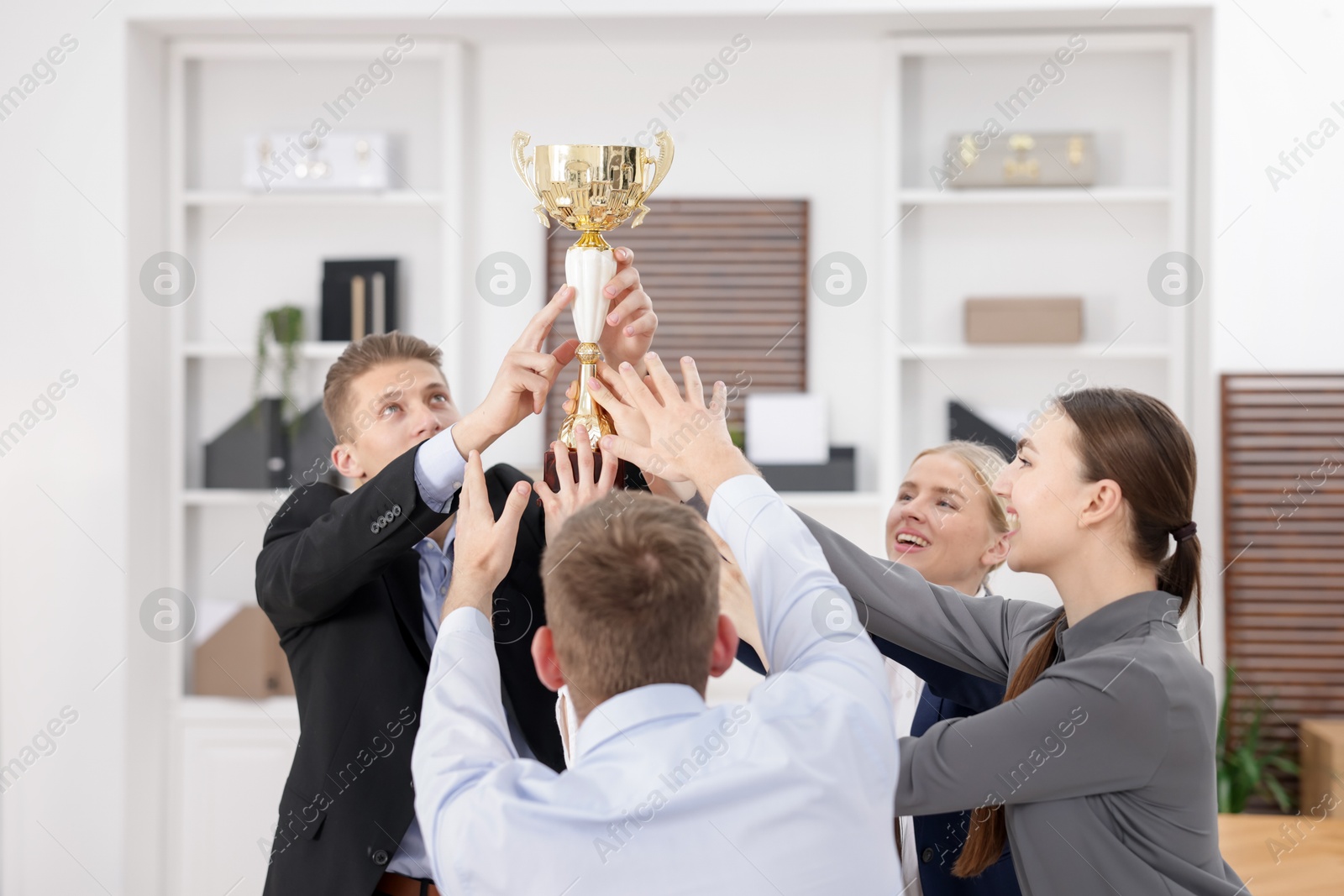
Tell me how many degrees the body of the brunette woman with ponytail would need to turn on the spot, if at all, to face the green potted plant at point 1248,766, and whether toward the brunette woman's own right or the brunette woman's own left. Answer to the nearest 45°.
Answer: approximately 90° to the brunette woman's own right

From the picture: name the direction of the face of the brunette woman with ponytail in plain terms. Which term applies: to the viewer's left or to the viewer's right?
to the viewer's left

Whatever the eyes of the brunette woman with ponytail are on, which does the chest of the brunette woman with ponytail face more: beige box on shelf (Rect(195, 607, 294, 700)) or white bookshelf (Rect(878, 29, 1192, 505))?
the beige box on shelf

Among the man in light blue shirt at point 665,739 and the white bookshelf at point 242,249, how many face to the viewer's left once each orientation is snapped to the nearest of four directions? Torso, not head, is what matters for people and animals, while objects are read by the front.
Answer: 0

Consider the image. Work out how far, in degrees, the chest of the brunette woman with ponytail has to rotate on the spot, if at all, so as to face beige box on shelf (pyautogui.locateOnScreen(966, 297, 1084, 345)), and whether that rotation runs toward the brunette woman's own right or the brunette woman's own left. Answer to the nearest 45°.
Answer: approximately 90° to the brunette woman's own right

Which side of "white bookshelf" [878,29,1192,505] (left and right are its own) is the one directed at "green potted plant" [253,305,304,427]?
right

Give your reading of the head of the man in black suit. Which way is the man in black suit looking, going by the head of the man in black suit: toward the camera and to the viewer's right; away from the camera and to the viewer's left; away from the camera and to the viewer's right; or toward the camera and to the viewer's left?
toward the camera and to the viewer's right

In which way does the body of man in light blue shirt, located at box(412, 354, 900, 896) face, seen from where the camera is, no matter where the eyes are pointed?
away from the camera

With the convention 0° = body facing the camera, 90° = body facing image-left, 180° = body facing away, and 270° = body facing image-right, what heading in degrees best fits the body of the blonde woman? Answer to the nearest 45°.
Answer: approximately 45°

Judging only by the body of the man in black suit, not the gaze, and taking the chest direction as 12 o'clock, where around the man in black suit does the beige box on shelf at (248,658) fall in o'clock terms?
The beige box on shelf is roughly at 7 o'clock from the man in black suit.

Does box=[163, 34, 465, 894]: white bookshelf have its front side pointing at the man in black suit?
yes

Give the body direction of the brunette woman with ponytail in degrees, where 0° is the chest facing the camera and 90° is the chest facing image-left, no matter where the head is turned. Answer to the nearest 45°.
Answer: approximately 90°

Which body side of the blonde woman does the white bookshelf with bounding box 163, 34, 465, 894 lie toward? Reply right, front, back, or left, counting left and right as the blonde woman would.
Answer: right

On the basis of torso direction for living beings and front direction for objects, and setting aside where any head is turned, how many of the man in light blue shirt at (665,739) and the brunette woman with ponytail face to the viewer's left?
1

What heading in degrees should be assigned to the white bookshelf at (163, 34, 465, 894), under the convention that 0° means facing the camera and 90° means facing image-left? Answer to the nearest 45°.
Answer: approximately 0°
